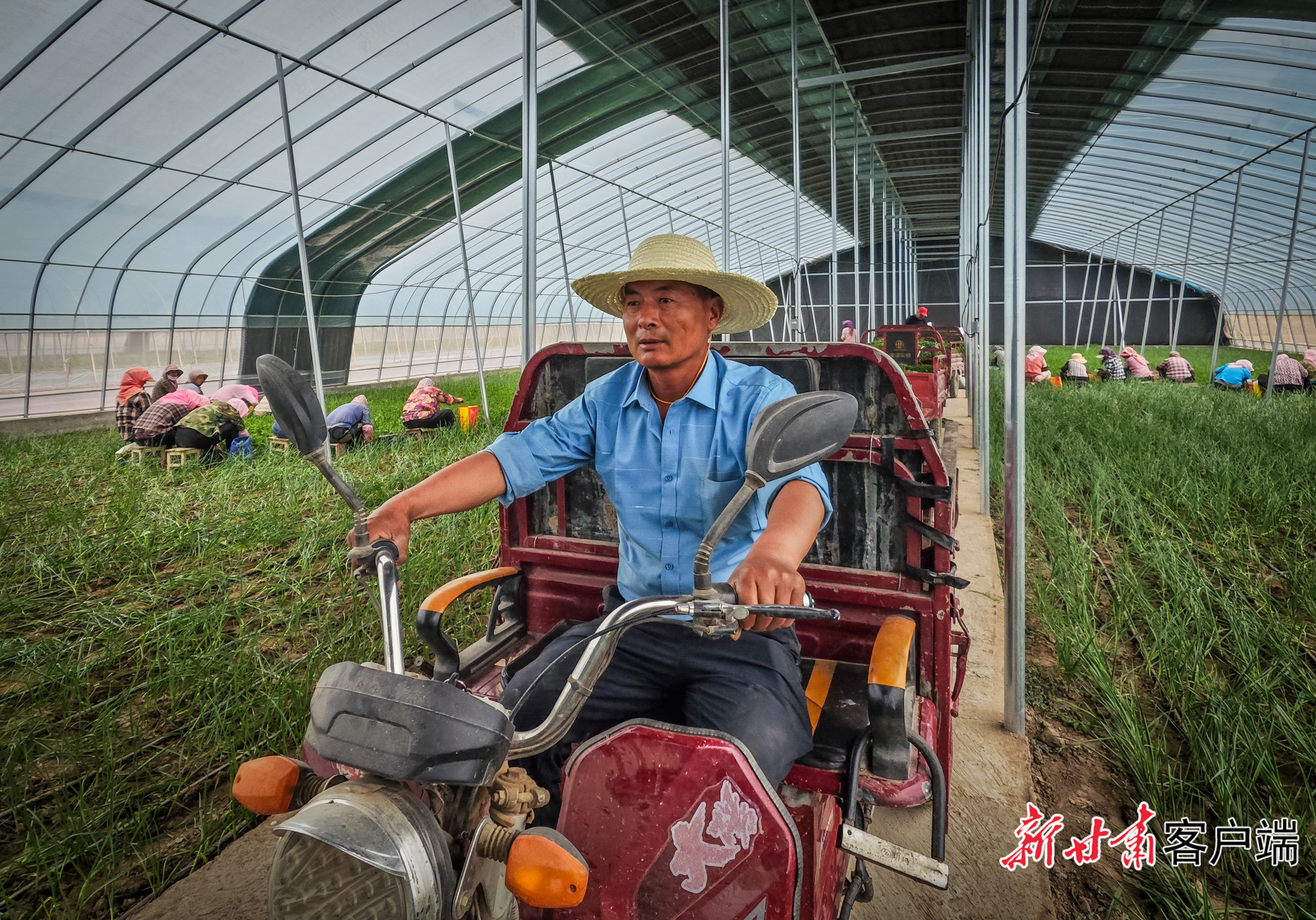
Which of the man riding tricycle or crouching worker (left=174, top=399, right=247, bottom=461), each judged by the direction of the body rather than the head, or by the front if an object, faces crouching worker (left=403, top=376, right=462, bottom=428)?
crouching worker (left=174, top=399, right=247, bottom=461)

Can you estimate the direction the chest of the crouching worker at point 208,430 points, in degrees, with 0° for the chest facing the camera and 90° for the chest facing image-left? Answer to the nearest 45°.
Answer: approximately 270°

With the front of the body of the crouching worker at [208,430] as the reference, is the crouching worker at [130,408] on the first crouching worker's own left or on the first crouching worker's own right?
on the first crouching worker's own left

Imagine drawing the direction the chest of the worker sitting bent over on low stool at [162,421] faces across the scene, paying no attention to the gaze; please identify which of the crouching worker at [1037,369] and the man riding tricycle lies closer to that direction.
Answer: the crouching worker

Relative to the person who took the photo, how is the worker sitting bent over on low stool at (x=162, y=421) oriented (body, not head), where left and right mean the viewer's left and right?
facing to the right of the viewer

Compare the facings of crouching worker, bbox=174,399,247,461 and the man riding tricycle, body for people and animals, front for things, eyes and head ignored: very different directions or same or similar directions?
very different directions

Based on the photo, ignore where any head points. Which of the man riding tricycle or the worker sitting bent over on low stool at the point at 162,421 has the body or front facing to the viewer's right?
the worker sitting bent over on low stool

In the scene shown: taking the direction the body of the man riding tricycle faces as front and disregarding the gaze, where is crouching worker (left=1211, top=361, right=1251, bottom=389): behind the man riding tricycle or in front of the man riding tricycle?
behind
